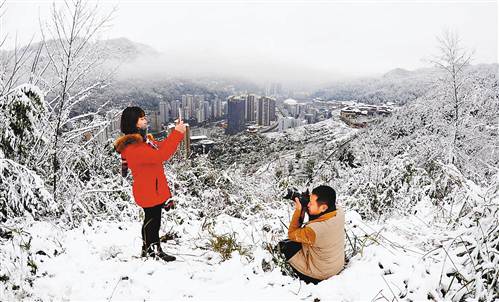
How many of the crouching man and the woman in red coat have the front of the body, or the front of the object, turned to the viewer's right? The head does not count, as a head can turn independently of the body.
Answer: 1

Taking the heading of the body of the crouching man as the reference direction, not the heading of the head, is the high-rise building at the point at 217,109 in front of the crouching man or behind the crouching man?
in front

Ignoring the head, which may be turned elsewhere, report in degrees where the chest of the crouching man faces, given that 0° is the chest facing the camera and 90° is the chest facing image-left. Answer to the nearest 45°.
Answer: approximately 135°

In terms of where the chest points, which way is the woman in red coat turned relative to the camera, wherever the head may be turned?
to the viewer's right

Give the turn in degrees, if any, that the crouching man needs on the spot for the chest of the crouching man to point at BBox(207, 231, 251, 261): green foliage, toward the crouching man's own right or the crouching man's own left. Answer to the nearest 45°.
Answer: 0° — they already face it

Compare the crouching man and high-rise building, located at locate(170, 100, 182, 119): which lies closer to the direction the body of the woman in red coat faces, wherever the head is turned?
the crouching man

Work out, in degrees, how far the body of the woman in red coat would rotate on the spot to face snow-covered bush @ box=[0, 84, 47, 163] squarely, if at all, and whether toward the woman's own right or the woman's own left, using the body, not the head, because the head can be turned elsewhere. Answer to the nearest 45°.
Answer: approximately 180°
